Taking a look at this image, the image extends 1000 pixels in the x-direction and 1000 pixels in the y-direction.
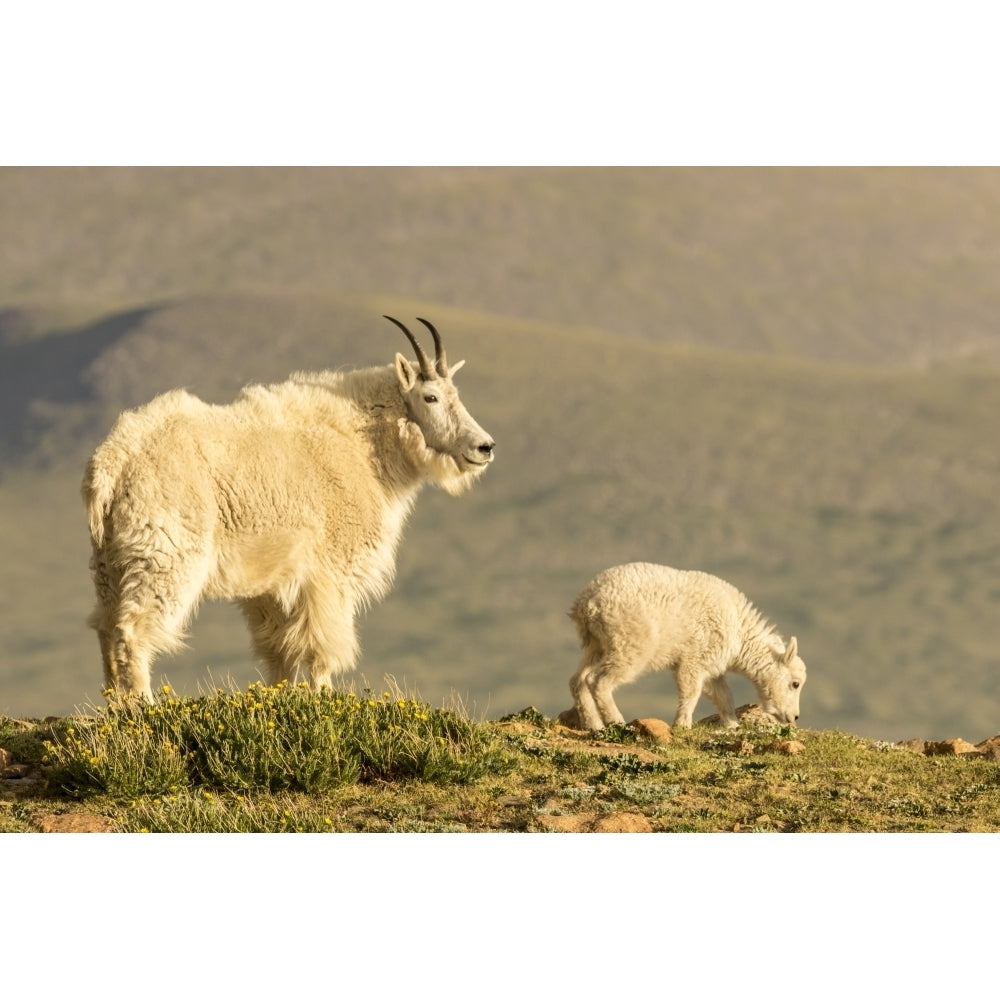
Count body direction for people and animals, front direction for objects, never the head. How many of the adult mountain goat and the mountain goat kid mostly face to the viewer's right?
2

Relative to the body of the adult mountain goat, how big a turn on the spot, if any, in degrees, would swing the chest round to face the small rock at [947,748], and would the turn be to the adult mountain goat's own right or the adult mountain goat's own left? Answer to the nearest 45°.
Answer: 0° — it already faces it

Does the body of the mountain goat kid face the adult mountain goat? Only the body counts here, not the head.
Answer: no

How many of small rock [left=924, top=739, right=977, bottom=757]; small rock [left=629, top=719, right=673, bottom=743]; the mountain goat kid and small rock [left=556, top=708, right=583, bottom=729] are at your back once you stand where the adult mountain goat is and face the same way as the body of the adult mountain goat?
0

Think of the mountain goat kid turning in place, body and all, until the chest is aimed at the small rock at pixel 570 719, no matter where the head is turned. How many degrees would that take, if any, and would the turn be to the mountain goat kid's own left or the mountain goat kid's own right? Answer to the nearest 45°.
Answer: approximately 180°

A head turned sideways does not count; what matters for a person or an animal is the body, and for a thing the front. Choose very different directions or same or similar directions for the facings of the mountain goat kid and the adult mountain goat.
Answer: same or similar directions

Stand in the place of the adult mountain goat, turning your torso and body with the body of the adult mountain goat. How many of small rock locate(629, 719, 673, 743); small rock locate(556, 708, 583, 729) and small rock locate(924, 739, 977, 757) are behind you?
0

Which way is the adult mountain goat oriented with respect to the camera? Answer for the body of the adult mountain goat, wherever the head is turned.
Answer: to the viewer's right

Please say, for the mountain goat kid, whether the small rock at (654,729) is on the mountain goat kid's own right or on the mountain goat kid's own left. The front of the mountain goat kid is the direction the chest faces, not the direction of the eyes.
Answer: on the mountain goat kid's own right

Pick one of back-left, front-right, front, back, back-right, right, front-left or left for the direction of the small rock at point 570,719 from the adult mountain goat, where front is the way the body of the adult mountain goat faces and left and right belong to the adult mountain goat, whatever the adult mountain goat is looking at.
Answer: front-left

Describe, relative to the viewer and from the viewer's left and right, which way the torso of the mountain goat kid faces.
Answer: facing to the right of the viewer

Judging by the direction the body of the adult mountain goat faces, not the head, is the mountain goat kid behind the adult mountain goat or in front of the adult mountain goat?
in front
